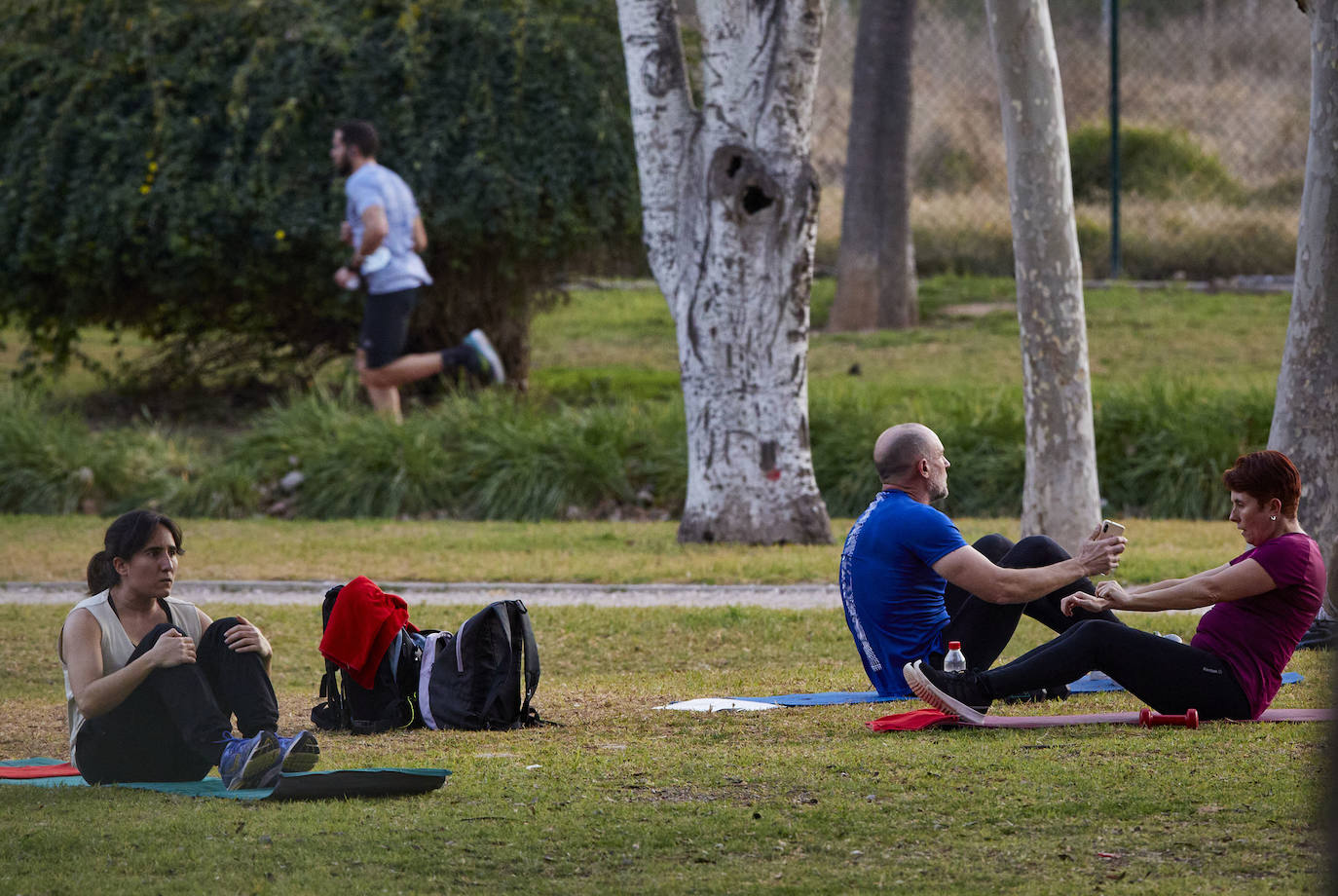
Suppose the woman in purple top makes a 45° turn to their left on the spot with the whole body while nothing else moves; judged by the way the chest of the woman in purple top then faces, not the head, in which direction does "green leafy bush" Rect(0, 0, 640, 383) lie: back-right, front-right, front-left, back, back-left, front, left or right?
right

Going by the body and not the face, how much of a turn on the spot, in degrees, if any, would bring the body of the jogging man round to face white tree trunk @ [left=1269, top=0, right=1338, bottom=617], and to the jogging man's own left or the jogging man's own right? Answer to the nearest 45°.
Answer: approximately 135° to the jogging man's own left

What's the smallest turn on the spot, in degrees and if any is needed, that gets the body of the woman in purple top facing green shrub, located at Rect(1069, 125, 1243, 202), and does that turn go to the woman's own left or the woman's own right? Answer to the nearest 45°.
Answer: approximately 90° to the woman's own right

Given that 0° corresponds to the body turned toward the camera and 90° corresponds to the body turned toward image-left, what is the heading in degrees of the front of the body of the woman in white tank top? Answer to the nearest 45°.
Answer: approximately 315°

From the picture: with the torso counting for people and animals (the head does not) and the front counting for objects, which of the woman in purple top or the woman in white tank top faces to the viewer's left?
the woman in purple top

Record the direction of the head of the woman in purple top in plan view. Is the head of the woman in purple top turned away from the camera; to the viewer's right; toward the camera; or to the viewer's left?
to the viewer's left

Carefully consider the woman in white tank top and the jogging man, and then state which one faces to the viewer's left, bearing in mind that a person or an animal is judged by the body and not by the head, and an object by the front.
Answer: the jogging man

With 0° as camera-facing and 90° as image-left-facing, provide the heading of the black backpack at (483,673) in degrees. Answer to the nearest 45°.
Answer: approximately 90°

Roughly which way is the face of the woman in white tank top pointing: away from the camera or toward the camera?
toward the camera

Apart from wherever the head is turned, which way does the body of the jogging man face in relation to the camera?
to the viewer's left

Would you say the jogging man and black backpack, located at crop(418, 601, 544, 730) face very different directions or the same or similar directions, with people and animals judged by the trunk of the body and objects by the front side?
same or similar directions

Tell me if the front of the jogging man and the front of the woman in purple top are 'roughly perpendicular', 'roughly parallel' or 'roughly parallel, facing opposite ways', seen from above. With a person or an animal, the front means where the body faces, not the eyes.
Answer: roughly parallel

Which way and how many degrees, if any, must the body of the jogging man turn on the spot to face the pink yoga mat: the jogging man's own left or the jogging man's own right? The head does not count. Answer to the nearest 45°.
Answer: approximately 90° to the jogging man's own left

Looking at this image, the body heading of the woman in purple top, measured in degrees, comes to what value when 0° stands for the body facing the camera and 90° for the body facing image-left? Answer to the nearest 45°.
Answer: approximately 90°

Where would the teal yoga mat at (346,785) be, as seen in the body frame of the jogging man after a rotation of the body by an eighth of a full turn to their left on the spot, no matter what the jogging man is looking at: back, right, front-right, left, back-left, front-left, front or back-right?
front-left

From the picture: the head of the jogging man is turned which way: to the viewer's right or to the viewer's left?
to the viewer's left
